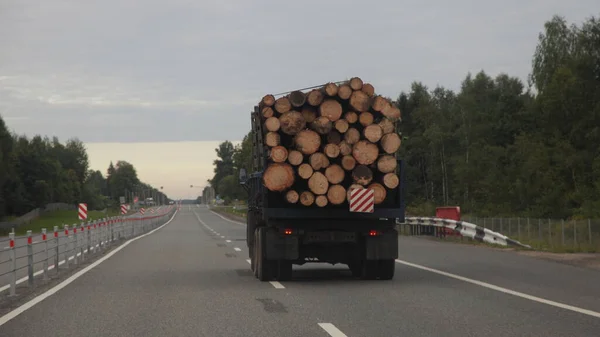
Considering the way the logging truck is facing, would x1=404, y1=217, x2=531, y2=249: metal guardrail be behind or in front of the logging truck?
in front

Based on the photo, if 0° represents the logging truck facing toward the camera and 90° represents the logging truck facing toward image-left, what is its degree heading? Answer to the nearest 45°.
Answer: approximately 180°

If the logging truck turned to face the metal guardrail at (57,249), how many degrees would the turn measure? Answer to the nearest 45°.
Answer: approximately 45° to its left
